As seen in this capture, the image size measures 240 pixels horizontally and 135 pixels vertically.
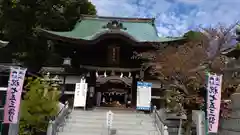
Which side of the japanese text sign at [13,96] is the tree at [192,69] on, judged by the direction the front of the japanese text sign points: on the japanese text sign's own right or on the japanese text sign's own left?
on the japanese text sign's own left

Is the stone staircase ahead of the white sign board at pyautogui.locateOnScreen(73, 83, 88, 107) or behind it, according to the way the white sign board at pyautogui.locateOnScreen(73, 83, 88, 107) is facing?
ahead

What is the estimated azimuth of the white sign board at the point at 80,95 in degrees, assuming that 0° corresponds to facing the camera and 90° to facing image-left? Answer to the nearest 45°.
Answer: approximately 0°

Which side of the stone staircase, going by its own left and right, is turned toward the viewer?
front

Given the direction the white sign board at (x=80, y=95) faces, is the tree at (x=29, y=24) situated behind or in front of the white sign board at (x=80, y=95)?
behind

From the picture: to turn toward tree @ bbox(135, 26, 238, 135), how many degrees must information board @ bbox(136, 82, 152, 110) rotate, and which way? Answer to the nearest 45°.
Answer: approximately 45° to its left

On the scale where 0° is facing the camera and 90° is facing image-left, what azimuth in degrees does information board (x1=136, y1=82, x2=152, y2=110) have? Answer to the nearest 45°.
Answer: approximately 0°
